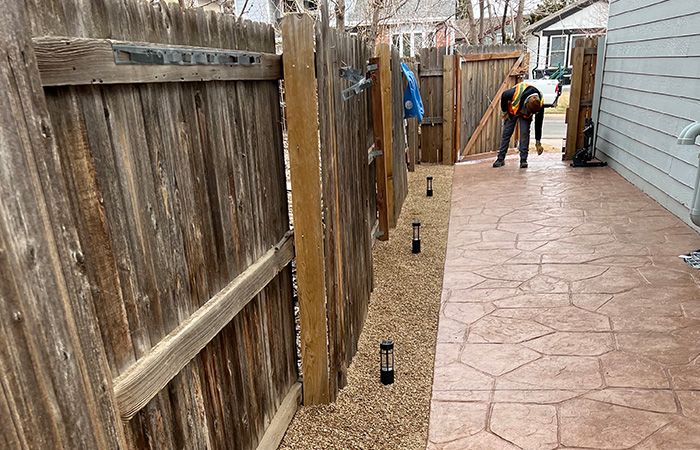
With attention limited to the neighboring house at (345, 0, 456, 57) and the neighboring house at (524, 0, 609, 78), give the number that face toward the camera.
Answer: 2

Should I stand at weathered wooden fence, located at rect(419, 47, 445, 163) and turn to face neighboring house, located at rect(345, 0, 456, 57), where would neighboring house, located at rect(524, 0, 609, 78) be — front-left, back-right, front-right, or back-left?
front-right

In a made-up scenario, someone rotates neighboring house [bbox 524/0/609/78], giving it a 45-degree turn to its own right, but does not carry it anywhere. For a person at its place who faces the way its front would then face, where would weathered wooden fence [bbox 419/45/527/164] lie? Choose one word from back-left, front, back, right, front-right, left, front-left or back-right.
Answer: front-left

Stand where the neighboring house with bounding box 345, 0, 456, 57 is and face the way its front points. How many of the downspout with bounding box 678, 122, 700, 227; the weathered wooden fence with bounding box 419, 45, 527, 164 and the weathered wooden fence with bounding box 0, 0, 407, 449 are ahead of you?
3

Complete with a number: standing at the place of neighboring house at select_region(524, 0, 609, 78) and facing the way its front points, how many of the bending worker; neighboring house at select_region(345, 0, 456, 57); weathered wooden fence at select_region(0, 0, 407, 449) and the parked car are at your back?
0

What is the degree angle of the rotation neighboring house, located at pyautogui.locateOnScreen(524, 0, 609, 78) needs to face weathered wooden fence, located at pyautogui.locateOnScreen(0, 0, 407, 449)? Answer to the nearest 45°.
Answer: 0° — it already faces it

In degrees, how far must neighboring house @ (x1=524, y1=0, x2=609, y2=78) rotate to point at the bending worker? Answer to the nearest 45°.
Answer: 0° — it already faces them

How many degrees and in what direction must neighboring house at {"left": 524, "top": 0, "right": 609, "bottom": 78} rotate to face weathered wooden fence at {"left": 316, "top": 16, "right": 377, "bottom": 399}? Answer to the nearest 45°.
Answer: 0° — it already faces it

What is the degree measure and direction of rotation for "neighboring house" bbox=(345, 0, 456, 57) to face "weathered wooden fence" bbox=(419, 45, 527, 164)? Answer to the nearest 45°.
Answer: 0° — it already faces it

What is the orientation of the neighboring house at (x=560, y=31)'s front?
toward the camera

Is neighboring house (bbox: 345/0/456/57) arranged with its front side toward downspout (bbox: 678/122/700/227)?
yes

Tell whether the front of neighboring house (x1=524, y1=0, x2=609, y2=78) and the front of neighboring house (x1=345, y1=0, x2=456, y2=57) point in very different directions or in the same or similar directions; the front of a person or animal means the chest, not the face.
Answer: same or similar directions

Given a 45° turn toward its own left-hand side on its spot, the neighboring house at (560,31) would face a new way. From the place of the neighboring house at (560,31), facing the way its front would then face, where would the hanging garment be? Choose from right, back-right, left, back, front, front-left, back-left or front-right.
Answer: front-right

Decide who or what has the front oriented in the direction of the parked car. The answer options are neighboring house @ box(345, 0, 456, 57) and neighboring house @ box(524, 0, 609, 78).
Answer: neighboring house @ box(524, 0, 609, 78)

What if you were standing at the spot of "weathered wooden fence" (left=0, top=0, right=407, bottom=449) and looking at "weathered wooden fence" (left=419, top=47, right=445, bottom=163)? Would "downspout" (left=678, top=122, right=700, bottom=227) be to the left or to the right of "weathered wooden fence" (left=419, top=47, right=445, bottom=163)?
right

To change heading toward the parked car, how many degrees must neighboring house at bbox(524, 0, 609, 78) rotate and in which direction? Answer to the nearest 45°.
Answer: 0° — it already faces it

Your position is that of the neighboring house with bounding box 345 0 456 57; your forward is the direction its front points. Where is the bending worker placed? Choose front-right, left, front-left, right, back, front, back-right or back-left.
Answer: front

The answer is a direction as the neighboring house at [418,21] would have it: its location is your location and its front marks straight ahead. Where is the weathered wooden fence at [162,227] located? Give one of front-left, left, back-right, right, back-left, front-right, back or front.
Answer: front
